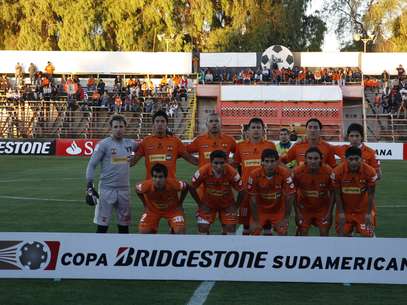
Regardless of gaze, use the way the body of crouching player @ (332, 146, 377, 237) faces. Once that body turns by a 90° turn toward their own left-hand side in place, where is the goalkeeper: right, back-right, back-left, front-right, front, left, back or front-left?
back

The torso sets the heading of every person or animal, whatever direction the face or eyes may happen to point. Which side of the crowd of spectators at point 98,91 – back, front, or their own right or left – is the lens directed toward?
front

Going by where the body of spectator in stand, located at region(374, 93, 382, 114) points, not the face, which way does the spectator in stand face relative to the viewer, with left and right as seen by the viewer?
facing the viewer

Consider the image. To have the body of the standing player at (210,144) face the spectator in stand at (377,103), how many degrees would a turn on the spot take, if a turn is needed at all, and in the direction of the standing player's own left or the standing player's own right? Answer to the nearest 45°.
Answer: approximately 180°

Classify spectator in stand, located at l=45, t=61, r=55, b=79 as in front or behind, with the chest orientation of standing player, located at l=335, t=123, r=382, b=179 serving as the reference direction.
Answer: behind

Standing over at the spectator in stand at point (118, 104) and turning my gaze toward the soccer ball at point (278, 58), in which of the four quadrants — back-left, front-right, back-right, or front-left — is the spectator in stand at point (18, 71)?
back-left

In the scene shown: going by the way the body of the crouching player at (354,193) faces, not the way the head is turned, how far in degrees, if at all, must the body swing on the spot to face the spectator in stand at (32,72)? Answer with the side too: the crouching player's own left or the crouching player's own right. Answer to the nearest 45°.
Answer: approximately 135° to the crouching player's own right

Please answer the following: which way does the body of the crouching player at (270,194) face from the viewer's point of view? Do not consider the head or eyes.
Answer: toward the camera

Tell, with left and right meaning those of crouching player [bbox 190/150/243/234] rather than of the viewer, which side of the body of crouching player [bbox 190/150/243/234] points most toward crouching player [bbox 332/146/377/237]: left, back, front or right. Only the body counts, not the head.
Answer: left

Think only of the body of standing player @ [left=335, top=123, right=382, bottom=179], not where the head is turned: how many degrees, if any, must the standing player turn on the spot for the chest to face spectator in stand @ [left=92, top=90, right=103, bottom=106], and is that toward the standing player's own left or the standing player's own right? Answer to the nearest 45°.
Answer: approximately 135° to the standing player's own right
